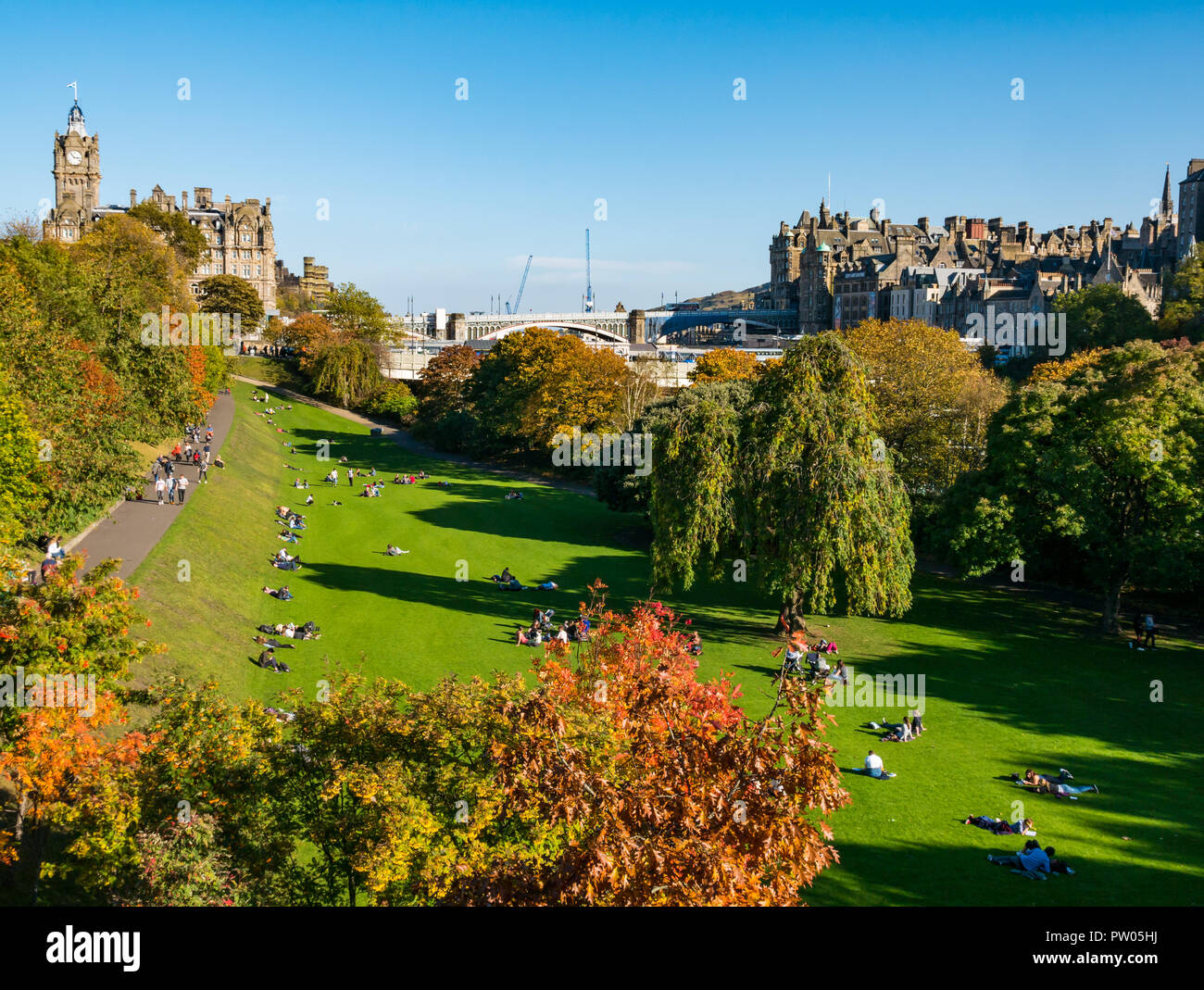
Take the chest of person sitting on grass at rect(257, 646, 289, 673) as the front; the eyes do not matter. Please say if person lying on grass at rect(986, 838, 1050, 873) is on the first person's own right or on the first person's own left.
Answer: on the first person's own right

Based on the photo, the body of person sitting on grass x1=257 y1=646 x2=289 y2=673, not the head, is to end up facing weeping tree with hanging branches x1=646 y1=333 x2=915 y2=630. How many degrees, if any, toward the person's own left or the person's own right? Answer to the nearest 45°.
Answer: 0° — they already face it

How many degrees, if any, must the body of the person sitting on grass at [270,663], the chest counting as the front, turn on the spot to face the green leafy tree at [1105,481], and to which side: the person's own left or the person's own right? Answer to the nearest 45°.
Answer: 0° — they already face it

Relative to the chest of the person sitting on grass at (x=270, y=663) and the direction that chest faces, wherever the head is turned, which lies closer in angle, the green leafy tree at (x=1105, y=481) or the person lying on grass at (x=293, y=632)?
the green leafy tree

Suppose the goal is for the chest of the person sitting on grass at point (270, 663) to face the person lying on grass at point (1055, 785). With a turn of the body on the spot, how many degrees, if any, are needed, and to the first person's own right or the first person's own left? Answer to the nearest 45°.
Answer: approximately 45° to the first person's own right

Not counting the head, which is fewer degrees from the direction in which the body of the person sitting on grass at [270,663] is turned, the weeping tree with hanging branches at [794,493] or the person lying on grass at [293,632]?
the weeping tree with hanging branches

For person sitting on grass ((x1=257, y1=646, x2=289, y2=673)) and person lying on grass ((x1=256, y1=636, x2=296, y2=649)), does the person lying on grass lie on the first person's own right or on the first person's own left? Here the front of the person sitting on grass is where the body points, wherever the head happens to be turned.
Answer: on the first person's own left

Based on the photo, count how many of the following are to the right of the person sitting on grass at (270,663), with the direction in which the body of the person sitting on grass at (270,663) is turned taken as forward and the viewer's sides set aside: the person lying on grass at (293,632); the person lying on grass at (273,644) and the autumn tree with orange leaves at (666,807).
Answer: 1

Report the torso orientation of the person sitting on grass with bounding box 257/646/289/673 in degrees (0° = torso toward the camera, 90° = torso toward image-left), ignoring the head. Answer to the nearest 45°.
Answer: approximately 270°

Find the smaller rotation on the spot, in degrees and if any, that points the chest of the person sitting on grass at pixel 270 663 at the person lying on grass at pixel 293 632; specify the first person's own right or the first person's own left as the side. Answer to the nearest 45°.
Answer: approximately 90° to the first person's own left
